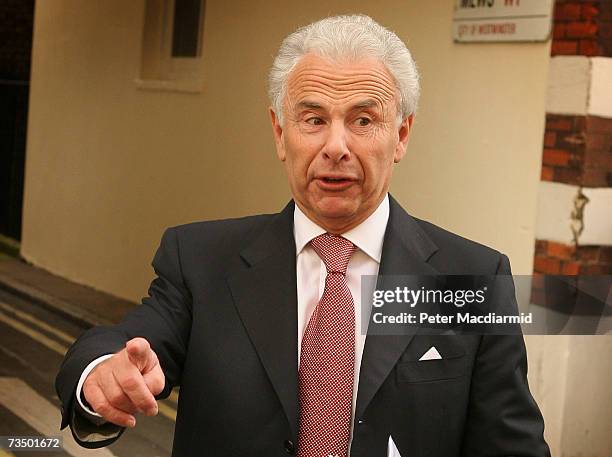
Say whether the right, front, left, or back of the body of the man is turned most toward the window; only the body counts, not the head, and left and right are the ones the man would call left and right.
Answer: back

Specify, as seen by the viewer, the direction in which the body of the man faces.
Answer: toward the camera

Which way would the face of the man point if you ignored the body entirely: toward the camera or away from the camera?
toward the camera
